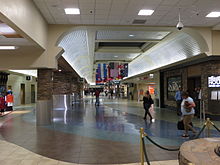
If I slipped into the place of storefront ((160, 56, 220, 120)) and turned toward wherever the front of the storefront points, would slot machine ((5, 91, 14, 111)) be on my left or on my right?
on my right

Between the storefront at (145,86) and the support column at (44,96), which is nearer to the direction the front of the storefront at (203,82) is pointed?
the support column

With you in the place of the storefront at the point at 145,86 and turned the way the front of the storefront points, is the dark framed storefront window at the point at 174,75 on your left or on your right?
on your left

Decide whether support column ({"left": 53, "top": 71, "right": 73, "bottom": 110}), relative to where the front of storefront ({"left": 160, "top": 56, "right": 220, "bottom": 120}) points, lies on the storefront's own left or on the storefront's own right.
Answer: on the storefront's own right

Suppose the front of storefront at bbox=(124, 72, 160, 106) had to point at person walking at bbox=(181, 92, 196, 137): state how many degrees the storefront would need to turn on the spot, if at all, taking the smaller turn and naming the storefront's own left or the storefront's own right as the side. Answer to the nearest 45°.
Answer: approximately 45° to the storefront's own left

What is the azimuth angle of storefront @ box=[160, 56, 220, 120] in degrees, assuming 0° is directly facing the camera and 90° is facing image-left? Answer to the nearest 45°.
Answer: approximately 45°

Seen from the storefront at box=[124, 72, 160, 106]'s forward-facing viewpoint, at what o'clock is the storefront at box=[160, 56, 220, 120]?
the storefront at box=[160, 56, 220, 120] is roughly at 10 o'clock from the storefront at box=[124, 72, 160, 106].

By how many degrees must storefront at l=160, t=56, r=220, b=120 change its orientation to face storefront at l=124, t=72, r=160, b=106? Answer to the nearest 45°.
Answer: approximately 135° to its right
